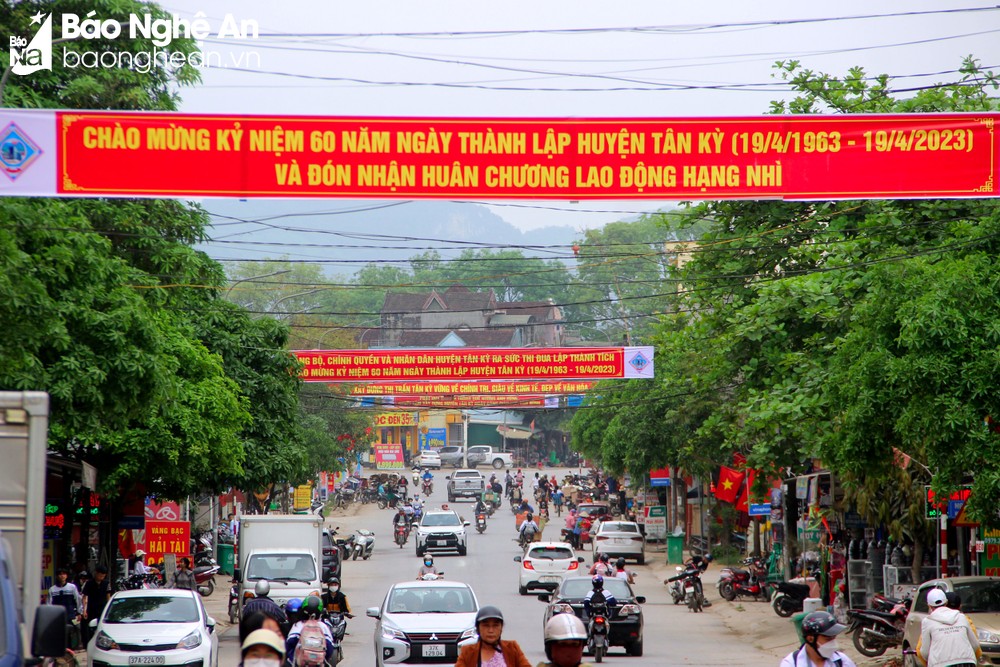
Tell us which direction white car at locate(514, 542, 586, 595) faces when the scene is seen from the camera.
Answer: facing away from the viewer

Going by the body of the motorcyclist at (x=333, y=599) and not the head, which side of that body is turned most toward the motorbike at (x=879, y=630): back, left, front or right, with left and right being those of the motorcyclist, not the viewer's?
left

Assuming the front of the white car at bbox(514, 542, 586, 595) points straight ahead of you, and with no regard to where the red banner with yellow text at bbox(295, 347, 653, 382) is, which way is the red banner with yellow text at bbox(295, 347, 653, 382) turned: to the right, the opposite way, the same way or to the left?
the opposite way

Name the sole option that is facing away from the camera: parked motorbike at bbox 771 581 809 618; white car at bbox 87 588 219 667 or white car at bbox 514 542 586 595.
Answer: white car at bbox 514 542 586 595

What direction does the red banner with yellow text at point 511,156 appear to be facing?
toward the camera

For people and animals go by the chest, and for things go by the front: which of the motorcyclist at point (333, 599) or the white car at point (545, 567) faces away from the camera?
the white car

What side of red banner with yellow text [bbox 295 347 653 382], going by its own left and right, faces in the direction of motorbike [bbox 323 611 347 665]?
front

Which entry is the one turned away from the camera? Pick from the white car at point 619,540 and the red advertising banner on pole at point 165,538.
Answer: the white car

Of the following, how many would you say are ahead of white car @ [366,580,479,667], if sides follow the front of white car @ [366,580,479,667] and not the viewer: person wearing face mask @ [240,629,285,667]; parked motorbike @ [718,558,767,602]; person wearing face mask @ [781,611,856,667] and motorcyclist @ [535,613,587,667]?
3

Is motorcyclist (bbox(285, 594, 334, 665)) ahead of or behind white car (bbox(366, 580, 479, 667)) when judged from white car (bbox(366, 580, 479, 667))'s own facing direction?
ahead

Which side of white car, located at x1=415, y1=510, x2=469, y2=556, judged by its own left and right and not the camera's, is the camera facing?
front

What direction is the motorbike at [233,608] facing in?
toward the camera

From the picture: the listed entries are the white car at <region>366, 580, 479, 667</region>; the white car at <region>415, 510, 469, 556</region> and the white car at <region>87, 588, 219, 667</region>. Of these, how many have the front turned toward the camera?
3

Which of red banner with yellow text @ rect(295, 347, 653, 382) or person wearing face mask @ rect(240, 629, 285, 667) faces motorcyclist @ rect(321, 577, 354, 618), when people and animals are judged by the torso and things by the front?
the red banner with yellow text
